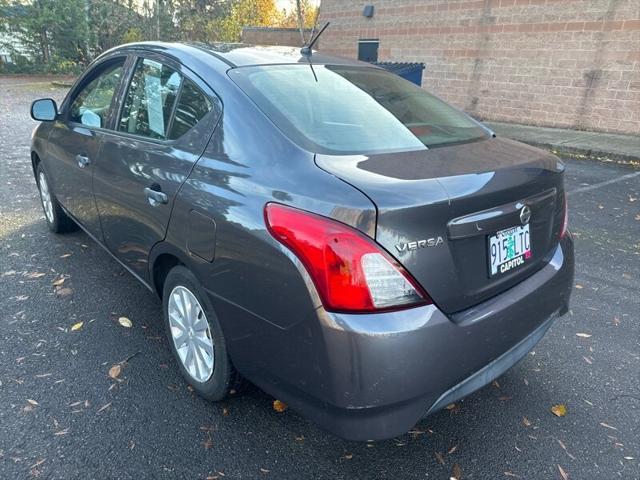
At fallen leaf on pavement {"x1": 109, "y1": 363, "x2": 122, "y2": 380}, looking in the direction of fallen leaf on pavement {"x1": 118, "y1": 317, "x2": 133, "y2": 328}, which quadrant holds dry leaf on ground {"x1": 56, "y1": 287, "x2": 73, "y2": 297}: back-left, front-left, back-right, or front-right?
front-left

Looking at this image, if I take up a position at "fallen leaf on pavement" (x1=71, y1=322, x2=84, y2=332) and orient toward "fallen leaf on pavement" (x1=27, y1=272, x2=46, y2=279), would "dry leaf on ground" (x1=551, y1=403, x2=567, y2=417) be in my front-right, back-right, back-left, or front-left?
back-right

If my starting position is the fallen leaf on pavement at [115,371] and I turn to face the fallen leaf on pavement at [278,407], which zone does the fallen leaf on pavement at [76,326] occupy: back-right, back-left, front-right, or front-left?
back-left

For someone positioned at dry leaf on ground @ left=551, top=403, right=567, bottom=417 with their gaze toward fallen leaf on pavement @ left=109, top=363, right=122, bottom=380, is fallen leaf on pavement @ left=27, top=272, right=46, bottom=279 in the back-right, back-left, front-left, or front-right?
front-right

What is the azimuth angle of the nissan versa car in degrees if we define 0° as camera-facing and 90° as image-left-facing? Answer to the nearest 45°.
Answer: approximately 135°

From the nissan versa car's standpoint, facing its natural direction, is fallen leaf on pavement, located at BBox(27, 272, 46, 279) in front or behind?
in front

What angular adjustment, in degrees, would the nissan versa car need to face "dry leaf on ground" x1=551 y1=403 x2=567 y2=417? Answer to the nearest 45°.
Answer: approximately 135° to its right
